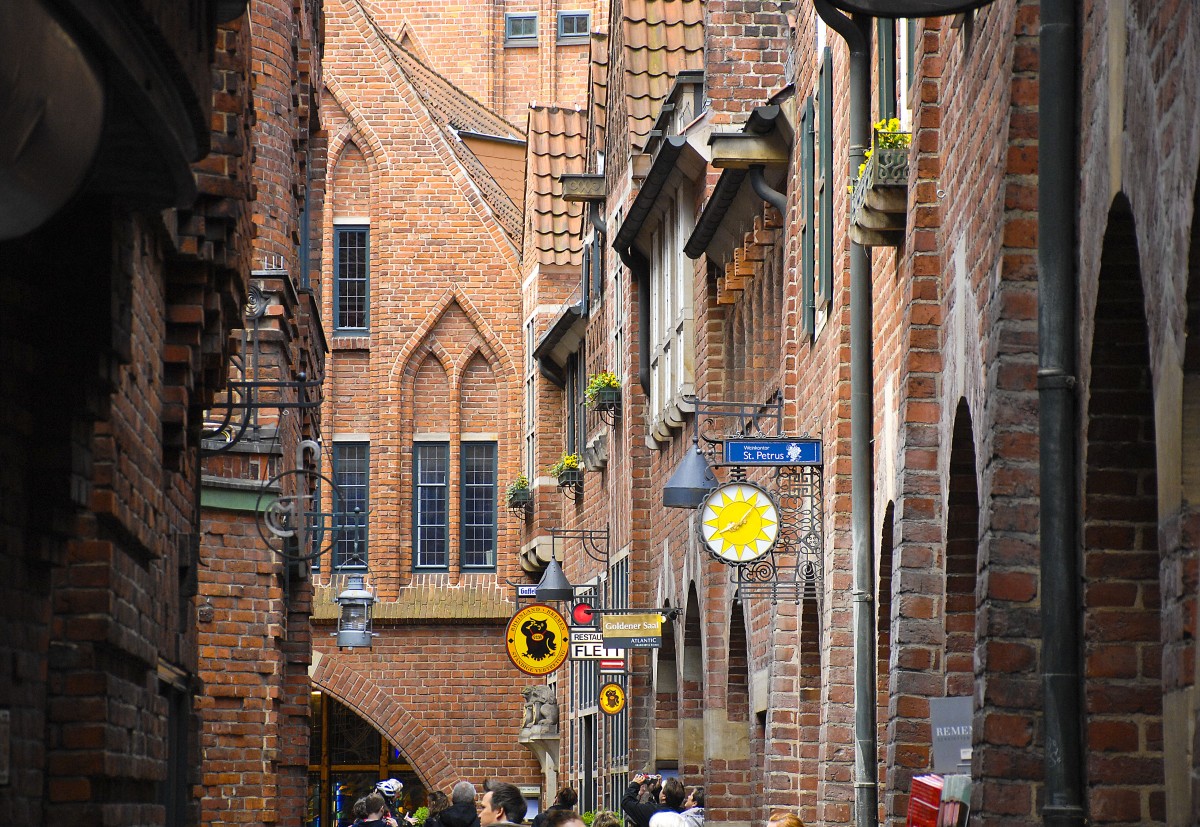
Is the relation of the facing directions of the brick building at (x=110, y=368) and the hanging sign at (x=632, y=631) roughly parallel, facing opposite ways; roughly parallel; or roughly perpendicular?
roughly perpendicular

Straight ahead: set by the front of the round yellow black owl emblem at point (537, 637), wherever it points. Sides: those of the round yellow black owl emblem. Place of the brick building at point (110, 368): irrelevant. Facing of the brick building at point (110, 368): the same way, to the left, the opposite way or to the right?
to the left

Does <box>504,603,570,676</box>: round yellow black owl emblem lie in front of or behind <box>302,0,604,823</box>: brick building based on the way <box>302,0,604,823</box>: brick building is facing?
in front

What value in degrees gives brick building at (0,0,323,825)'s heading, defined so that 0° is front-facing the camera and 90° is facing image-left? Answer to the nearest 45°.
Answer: approximately 270°

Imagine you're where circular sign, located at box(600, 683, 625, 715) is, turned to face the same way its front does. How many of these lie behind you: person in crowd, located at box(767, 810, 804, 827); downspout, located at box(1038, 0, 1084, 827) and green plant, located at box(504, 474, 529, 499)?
1

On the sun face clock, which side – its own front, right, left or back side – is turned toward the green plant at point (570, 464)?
back

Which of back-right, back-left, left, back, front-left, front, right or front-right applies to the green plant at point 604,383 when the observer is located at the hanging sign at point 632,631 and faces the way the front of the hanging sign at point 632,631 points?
back

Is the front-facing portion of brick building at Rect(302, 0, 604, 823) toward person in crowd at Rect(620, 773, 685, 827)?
yes

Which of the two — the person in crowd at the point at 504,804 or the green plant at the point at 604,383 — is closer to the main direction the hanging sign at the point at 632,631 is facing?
the person in crowd
